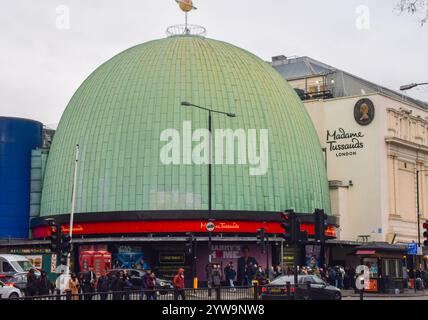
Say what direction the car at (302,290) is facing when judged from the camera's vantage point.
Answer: facing away from the viewer and to the right of the viewer

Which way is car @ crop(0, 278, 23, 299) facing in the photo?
to the viewer's right
